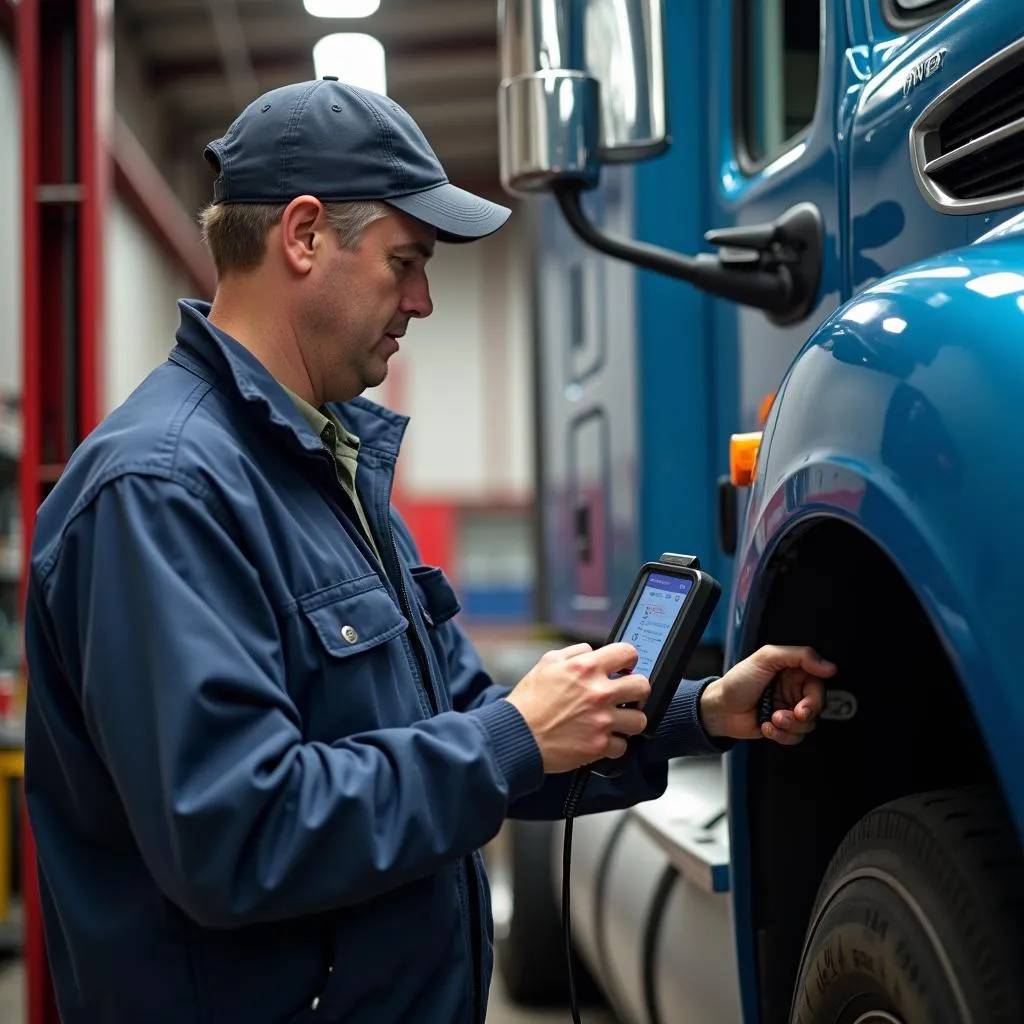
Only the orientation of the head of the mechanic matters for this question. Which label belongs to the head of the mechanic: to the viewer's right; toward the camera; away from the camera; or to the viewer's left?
to the viewer's right

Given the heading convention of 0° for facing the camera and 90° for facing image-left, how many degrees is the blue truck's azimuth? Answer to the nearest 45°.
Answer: approximately 315°
